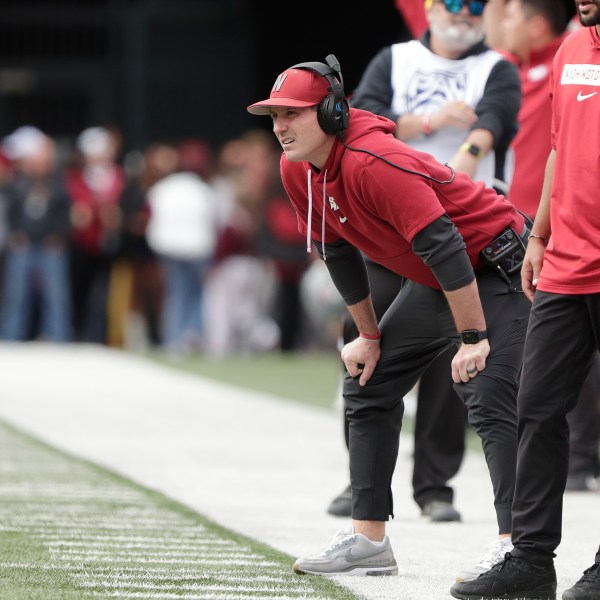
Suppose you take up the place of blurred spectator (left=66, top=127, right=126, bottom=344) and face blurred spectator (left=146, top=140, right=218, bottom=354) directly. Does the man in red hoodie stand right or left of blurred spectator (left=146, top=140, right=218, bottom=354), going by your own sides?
right

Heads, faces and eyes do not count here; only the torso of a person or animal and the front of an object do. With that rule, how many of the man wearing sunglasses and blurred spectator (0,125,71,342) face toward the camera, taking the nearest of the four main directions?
2

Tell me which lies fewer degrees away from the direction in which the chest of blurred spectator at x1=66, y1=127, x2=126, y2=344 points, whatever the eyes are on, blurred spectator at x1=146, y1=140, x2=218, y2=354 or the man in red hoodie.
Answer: the man in red hoodie

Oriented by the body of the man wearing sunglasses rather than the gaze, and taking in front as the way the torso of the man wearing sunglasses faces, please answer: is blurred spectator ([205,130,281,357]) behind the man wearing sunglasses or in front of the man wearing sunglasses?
behind

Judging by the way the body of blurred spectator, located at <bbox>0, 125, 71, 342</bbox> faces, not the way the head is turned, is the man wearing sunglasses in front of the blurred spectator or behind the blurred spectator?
in front

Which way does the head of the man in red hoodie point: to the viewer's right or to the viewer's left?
to the viewer's left

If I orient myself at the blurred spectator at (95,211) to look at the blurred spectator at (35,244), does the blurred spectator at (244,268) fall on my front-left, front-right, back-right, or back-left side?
back-left

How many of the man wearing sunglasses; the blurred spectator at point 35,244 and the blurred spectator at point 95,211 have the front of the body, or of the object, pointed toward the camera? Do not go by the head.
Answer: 3

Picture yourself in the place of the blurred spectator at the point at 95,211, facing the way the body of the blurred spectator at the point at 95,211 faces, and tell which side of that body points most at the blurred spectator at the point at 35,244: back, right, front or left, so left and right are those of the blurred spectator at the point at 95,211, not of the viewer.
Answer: right

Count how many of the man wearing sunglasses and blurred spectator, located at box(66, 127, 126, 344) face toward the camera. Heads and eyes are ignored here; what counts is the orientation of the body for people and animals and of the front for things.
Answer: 2

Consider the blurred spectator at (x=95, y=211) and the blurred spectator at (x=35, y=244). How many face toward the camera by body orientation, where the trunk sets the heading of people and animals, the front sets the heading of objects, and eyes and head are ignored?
2

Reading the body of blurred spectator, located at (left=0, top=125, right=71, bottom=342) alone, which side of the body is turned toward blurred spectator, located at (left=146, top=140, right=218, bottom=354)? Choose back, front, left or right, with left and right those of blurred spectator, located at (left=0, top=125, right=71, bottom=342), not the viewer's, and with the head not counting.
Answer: left

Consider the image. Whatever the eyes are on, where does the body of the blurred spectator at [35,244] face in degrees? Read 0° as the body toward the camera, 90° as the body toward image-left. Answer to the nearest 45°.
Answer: approximately 0°

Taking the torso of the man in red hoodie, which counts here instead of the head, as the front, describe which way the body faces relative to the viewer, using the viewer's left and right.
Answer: facing the viewer and to the left of the viewer
